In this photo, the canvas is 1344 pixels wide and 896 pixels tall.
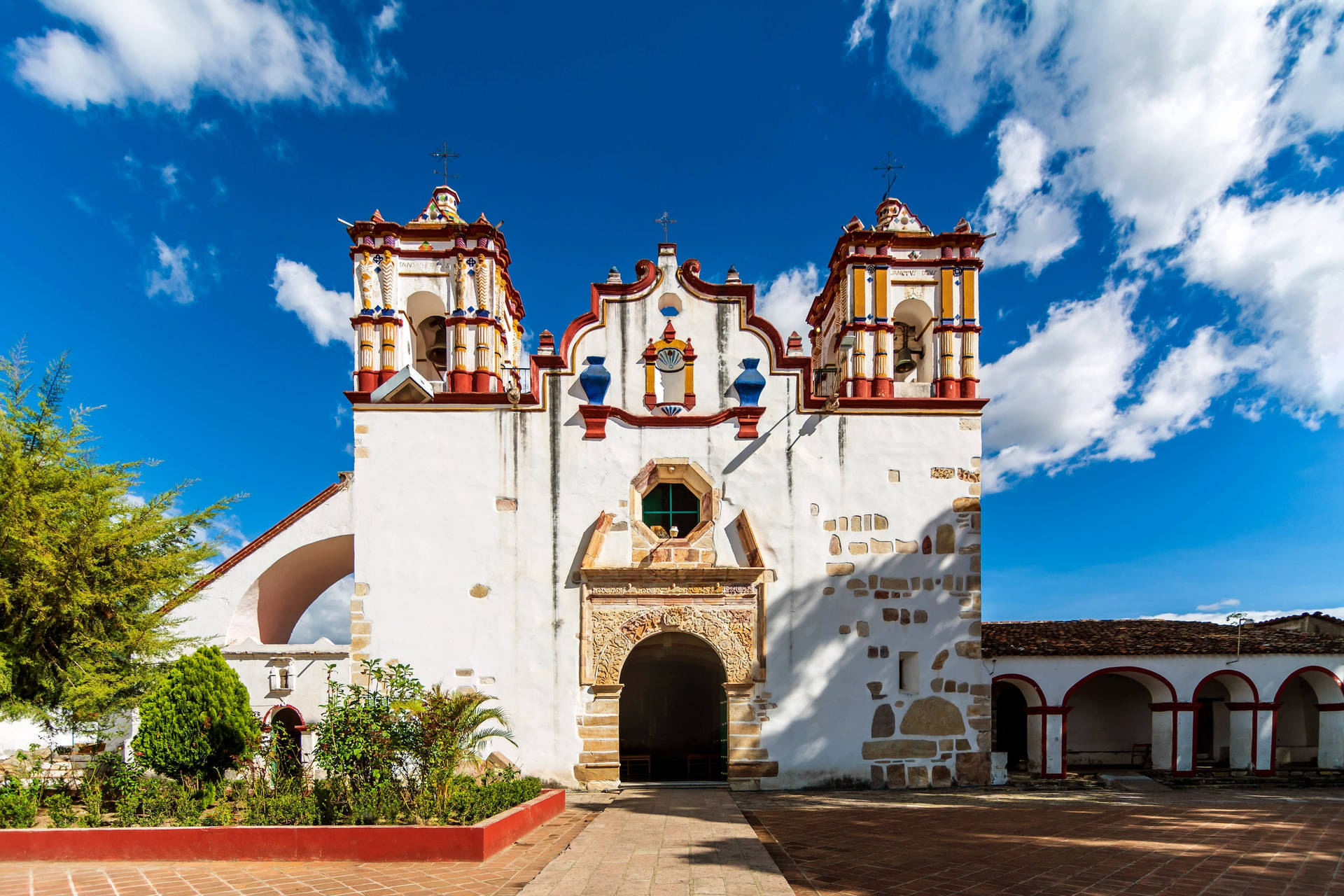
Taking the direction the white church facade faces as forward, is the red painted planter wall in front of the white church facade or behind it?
in front

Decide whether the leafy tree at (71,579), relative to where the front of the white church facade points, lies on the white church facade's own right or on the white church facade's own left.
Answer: on the white church facade's own right

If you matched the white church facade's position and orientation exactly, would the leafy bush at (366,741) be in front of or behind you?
in front

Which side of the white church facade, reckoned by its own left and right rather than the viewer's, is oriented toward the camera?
front

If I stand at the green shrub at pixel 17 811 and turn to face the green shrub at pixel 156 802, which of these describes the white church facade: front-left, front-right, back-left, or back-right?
front-left
